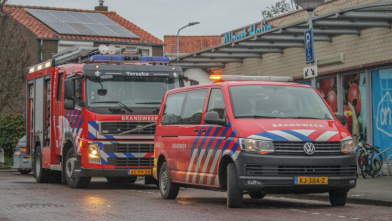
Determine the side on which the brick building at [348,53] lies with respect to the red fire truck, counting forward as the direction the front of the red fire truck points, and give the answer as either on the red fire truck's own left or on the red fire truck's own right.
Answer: on the red fire truck's own left

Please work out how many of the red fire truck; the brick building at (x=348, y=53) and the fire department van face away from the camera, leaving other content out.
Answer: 0

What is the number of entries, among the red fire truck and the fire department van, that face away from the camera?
0

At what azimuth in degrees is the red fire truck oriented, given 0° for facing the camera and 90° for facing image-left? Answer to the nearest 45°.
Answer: approximately 315°

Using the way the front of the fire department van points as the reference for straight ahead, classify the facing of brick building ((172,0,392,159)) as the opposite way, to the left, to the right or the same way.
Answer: to the right

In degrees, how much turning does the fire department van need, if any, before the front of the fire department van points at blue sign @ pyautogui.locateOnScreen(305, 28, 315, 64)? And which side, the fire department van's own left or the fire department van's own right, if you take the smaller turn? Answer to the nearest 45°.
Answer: approximately 135° to the fire department van's own left

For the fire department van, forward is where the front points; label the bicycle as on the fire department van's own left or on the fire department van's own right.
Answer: on the fire department van's own left

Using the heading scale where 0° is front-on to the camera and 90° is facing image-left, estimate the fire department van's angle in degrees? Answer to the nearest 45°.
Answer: approximately 315°

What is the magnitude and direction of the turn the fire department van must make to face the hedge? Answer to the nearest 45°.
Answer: approximately 180°

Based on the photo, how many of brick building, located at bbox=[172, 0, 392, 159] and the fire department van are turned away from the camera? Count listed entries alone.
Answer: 0

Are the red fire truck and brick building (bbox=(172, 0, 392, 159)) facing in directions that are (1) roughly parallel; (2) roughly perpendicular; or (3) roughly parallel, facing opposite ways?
roughly perpendicular

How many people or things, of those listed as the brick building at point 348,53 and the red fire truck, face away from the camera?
0

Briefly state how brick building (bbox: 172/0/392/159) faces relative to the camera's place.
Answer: facing the viewer and to the left of the viewer

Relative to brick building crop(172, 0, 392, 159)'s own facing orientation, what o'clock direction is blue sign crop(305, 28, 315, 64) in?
The blue sign is roughly at 11 o'clock from the brick building.
